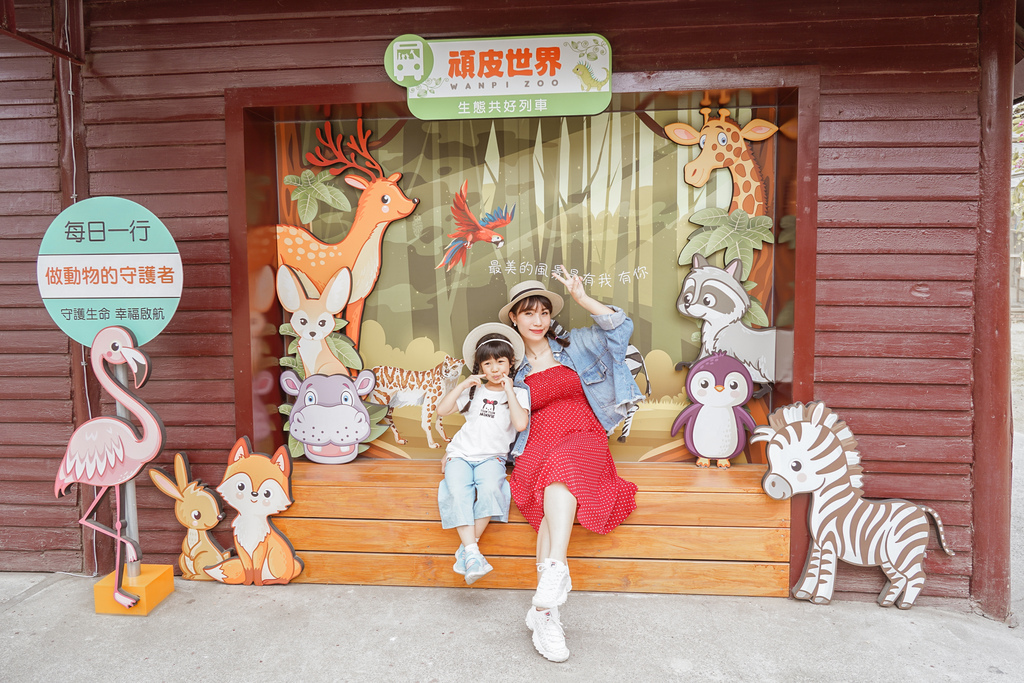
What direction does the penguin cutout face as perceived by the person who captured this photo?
facing the viewer

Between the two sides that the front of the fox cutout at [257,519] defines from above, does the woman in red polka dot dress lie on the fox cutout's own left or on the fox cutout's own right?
on the fox cutout's own left

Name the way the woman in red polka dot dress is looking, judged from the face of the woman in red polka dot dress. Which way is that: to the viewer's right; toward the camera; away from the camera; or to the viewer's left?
toward the camera

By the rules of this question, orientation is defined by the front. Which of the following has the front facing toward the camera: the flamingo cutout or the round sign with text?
the round sign with text

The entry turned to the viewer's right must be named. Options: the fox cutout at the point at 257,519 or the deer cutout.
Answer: the deer cutout

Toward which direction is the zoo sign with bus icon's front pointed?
toward the camera

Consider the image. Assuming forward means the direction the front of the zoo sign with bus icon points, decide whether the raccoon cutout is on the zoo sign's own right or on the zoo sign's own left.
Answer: on the zoo sign's own left

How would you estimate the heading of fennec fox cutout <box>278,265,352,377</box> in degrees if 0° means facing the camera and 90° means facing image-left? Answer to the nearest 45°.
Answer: approximately 0°

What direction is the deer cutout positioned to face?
to the viewer's right

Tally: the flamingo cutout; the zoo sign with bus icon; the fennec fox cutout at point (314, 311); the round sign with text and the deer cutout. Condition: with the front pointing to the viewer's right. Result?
2

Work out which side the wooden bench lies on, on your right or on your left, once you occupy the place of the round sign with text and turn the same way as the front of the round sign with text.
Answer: on your left

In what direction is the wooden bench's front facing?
toward the camera

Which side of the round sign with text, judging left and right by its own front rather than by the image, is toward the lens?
front

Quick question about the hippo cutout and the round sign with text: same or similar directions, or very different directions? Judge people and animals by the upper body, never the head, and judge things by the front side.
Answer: same or similar directions
